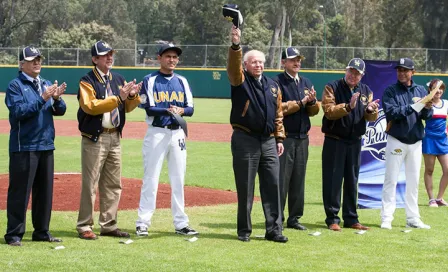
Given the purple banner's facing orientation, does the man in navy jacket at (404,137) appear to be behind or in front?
in front

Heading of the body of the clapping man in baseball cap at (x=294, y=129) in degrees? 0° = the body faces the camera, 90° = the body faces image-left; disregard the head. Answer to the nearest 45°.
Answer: approximately 315°

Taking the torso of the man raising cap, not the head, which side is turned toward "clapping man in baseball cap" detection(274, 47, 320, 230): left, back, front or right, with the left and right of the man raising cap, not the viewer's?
left

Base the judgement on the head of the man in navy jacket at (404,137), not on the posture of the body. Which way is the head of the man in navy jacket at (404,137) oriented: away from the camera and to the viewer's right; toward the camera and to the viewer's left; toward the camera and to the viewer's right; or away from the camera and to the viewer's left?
toward the camera and to the viewer's left

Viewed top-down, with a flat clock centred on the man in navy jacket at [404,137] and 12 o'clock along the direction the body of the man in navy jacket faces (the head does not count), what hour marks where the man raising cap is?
The man raising cap is roughly at 3 o'clock from the man in navy jacket.

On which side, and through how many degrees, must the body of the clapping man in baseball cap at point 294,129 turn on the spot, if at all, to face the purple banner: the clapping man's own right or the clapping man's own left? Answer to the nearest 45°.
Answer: approximately 90° to the clapping man's own left

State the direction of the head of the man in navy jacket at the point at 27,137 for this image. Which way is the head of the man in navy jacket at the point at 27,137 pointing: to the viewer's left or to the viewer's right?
to the viewer's right

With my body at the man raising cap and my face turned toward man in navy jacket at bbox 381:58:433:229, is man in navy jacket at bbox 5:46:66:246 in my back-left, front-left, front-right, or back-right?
back-left

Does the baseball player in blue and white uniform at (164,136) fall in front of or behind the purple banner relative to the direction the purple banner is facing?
in front

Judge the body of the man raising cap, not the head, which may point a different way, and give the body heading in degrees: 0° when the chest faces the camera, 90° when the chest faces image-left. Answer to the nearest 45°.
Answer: approximately 315°
